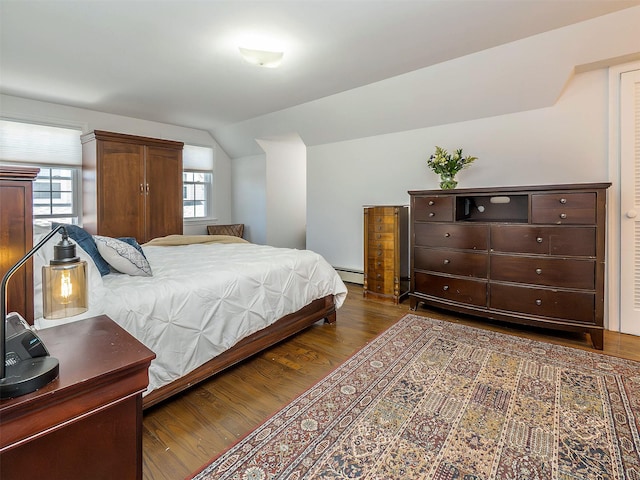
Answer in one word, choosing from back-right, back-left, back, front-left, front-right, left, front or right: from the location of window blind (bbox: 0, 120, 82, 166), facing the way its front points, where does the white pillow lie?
front-right

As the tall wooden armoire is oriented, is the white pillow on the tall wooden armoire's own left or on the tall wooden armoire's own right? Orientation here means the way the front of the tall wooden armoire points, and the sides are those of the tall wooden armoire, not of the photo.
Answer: on the tall wooden armoire's own right

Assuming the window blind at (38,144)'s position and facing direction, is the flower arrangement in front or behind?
in front

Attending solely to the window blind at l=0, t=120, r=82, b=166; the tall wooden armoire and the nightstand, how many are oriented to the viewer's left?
0

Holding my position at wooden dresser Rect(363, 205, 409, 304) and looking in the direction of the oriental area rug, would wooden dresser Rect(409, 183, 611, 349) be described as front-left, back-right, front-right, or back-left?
front-left

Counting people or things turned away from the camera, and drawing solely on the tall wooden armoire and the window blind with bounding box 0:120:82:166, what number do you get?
0

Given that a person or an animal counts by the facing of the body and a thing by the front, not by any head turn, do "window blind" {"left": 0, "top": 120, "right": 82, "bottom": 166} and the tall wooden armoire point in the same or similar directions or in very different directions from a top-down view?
same or similar directions
